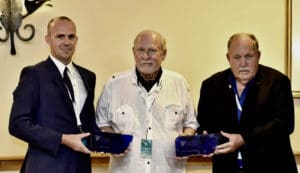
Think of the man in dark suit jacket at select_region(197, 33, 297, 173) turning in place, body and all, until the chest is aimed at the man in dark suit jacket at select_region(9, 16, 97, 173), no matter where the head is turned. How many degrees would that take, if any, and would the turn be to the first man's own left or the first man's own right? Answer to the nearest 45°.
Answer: approximately 45° to the first man's own right

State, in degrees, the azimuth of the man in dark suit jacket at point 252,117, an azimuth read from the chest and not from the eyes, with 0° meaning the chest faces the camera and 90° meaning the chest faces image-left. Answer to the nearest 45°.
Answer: approximately 0°

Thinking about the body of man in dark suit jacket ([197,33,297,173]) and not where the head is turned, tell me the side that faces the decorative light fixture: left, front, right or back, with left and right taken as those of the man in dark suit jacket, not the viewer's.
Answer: right

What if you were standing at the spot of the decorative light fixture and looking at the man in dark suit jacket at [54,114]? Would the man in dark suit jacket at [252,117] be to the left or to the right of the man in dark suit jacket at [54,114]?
left

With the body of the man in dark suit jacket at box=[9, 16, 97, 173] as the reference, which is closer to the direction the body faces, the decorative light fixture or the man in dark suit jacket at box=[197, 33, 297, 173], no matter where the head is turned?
the man in dark suit jacket

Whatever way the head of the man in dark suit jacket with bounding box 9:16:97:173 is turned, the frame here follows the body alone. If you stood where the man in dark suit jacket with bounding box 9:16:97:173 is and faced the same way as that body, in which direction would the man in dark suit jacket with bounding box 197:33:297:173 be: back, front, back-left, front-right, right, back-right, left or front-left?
front-left

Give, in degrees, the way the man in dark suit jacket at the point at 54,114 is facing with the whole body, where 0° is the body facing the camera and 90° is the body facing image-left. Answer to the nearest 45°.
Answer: approximately 315°

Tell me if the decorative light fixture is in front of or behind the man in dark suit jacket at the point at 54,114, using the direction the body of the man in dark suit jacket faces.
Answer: behind
